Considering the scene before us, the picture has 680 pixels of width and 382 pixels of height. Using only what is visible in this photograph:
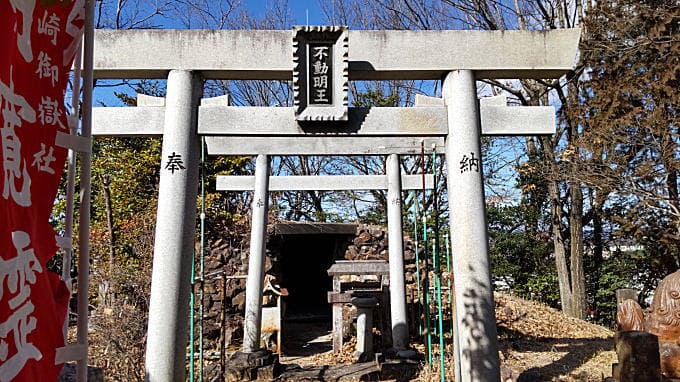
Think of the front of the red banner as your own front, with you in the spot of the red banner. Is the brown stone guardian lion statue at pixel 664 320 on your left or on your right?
on your left

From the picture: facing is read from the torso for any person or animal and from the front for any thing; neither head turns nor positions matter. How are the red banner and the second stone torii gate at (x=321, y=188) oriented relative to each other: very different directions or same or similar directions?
same or similar directions

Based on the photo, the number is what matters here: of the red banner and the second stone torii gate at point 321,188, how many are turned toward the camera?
2

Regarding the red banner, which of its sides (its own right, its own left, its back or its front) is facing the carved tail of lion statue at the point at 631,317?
left

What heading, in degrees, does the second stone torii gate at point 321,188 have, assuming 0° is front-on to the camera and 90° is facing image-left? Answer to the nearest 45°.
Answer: approximately 0°

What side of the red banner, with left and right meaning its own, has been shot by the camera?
front

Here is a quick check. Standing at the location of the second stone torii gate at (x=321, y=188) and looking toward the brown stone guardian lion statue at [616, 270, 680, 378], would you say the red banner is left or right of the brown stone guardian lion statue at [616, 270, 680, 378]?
right

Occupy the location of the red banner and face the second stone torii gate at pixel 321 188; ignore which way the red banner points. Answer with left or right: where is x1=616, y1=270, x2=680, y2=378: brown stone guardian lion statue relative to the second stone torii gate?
right

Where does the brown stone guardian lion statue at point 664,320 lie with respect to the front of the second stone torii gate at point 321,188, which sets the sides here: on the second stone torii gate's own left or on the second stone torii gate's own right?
on the second stone torii gate's own left

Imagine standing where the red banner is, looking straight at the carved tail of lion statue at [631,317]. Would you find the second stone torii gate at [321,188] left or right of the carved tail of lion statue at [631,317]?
left

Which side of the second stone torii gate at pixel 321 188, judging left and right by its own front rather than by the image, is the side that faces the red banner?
front

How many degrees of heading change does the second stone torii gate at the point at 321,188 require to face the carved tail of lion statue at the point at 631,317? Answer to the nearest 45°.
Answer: approximately 45° to its left
